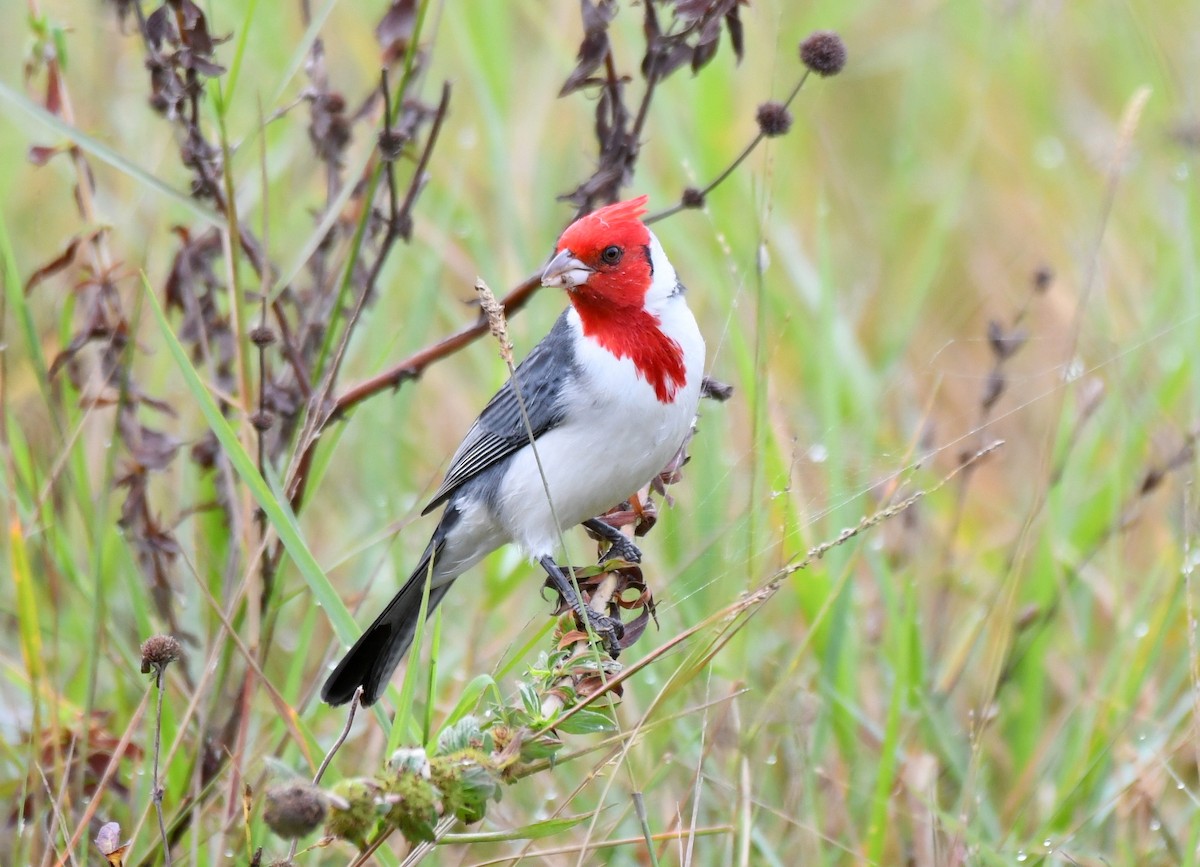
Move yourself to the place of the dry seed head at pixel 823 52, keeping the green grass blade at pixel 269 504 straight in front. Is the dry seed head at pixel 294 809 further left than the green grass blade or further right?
left

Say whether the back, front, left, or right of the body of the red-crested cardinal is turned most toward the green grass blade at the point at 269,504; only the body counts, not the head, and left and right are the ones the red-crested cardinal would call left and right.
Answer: right

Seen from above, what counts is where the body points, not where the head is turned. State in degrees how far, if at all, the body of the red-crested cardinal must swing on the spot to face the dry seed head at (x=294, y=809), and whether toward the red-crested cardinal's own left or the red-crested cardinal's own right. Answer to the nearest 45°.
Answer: approximately 45° to the red-crested cardinal's own right

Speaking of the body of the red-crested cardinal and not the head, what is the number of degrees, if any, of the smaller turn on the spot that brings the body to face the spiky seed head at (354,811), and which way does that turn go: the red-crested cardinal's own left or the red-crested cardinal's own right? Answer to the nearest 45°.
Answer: approximately 45° to the red-crested cardinal's own right

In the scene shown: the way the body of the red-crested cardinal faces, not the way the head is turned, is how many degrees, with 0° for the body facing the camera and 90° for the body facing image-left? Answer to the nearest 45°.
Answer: approximately 315°
